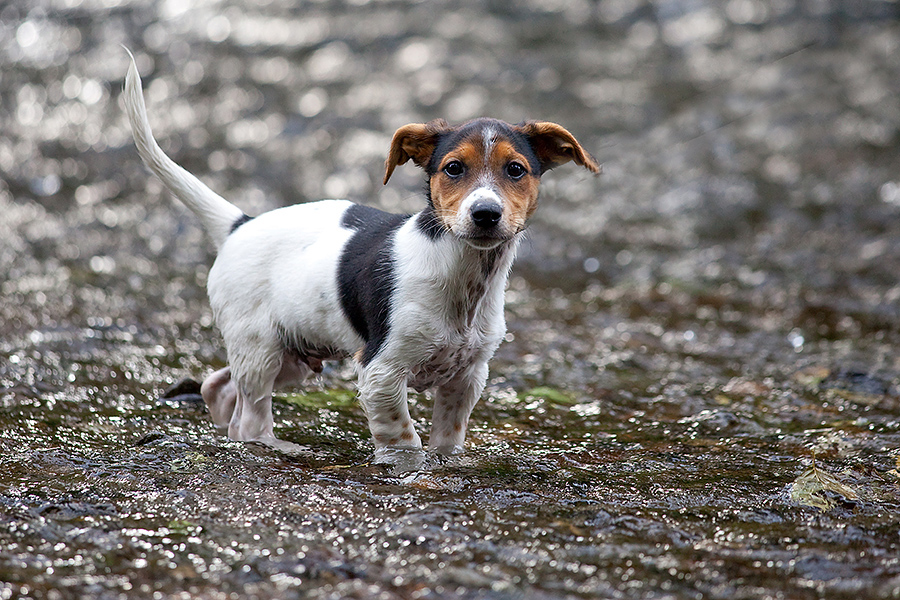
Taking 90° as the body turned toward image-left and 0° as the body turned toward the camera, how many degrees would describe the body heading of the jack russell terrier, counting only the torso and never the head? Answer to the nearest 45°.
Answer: approximately 315°
